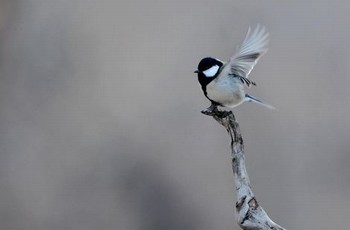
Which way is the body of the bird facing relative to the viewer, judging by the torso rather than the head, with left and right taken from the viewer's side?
facing to the left of the viewer
